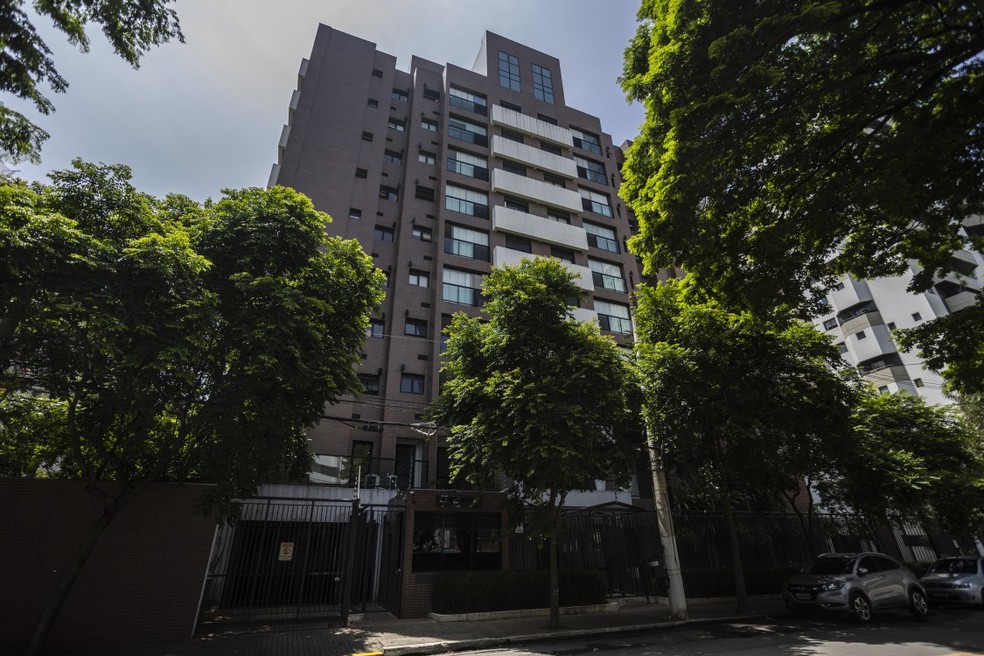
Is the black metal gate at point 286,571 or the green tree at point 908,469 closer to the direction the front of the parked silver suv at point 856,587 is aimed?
the black metal gate

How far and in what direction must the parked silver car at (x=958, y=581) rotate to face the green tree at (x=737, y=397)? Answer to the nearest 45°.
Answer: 0° — it already faces it

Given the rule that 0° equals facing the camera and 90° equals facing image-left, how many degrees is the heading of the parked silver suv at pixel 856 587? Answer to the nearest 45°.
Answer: approximately 45°

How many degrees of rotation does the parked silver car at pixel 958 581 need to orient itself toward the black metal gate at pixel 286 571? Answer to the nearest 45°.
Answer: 0° — it already faces it

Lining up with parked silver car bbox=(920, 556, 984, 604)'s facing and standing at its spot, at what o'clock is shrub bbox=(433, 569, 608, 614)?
The shrub is roughly at 12 o'clock from the parked silver car.

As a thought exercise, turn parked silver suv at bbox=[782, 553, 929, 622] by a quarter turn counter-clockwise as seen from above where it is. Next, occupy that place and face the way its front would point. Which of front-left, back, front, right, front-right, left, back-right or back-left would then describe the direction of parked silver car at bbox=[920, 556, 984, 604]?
left

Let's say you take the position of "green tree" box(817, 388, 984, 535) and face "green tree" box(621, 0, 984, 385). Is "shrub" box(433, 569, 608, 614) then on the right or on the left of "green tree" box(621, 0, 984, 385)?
right

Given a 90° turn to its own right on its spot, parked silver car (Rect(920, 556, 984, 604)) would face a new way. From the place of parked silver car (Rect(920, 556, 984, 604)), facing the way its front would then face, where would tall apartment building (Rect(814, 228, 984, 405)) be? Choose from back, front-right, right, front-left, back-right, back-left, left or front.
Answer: front-right

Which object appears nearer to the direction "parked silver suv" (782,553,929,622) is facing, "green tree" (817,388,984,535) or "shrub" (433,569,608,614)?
the shrub
